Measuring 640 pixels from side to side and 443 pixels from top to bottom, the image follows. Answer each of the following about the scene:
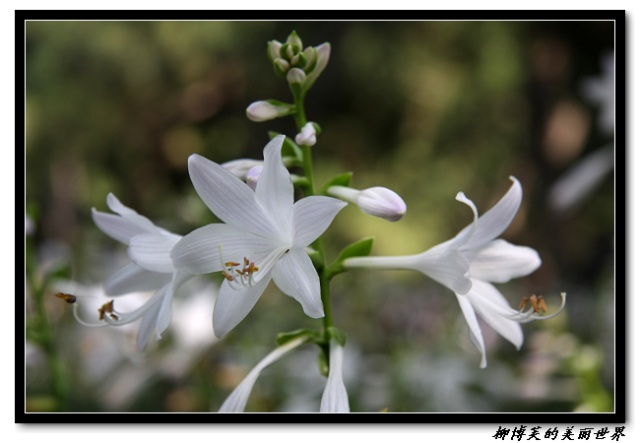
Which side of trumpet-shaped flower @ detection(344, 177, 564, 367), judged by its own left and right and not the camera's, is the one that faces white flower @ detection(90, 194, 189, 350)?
back

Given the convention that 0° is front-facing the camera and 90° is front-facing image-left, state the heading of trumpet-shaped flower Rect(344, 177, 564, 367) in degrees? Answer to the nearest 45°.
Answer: approximately 270°
